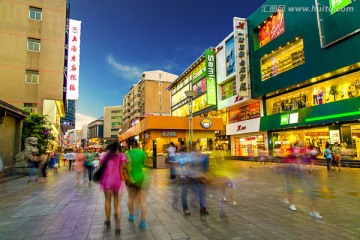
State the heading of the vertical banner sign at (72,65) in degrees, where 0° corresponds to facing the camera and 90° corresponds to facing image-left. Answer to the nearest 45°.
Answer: approximately 0°

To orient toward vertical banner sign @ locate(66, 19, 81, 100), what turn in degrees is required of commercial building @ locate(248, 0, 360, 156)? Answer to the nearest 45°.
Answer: approximately 45° to its right

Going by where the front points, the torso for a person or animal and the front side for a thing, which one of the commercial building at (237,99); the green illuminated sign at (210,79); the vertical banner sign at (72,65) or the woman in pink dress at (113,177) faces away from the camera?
the woman in pink dress

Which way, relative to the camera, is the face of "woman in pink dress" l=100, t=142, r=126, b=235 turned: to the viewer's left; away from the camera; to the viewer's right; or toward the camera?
away from the camera

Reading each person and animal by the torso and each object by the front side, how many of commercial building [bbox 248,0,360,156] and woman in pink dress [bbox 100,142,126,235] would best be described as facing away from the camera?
1

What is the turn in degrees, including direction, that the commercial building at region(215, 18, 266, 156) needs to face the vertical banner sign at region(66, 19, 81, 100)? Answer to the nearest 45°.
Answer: approximately 45° to its right

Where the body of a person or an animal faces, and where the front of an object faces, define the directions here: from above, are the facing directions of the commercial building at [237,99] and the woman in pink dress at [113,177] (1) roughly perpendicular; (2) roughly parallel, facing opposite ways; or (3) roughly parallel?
roughly perpendicular

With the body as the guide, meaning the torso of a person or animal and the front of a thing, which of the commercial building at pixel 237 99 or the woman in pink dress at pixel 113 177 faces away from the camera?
the woman in pink dress

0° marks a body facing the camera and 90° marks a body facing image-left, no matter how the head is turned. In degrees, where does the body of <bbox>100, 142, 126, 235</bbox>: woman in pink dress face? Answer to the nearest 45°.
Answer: approximately 180°

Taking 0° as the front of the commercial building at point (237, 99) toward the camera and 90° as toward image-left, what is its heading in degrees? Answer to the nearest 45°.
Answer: approximately 45°

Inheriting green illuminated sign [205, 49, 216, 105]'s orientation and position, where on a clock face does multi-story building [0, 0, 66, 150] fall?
The multi-story building is roughly at 2 o'clock from the green illuminated sign.
